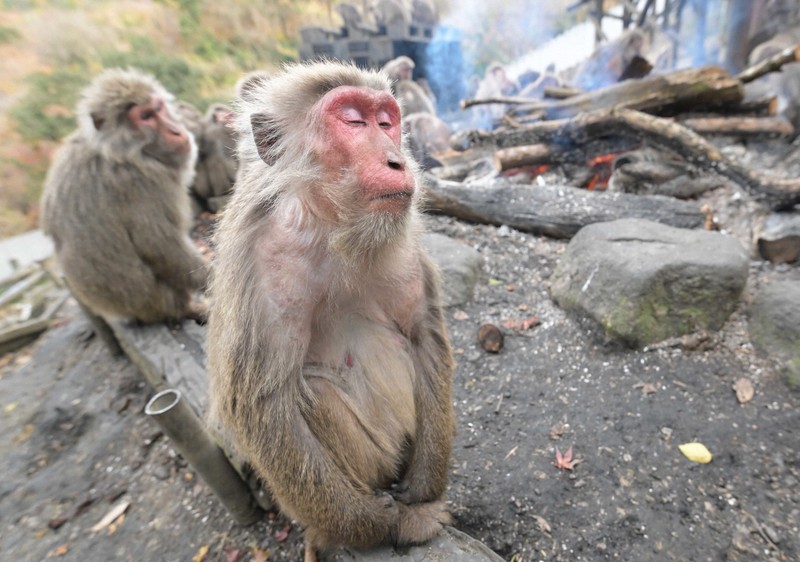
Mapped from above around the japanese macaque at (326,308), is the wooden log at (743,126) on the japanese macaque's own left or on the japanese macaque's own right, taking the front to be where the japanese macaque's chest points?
on the japanese macaque's own left

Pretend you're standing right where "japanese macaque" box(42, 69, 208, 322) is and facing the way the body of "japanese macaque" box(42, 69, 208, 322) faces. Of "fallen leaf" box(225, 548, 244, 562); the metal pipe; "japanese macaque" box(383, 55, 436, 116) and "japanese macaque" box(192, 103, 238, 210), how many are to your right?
2

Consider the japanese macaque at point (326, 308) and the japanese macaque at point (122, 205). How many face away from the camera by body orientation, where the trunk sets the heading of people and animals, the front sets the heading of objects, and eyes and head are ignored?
0

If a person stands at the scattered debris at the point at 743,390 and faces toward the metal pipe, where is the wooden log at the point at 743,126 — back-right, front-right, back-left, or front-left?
back-right

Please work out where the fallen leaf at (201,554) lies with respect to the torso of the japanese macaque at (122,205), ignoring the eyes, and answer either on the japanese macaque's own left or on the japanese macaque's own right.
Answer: on the japanese macaque's own right

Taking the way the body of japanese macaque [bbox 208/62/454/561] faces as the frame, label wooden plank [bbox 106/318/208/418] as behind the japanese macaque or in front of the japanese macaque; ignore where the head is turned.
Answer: behind

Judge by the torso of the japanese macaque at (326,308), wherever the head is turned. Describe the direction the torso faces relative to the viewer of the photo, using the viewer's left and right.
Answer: facing the viewer and to the right of the viewer

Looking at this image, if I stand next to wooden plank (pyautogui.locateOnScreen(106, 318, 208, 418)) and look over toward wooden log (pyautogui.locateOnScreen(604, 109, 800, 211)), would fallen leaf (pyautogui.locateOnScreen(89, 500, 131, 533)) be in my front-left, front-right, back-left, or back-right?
back-right

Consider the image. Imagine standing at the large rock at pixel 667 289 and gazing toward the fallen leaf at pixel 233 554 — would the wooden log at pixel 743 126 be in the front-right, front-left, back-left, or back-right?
back-right

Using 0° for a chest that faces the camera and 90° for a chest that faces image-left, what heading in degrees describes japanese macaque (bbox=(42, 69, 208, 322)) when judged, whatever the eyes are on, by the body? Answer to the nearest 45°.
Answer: approximately 270°

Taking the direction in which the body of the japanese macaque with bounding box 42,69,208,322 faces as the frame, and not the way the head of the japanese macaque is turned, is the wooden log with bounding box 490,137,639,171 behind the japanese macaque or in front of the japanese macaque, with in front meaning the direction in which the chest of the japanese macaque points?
in front

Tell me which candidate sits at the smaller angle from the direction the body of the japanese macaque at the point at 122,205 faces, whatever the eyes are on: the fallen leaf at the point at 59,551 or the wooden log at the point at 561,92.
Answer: the wooden log

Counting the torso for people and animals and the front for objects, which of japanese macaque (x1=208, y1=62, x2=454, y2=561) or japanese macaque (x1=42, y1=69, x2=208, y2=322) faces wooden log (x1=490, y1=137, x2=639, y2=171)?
japanese macaque (x1=42, y1=69, x2=208, y2=322)

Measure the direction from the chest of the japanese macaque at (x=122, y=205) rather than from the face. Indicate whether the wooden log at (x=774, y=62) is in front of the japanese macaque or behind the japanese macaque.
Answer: in front

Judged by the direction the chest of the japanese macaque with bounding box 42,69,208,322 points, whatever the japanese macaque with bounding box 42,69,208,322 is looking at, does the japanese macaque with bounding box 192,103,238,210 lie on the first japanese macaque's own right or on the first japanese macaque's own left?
on the first japanese macaque's own left

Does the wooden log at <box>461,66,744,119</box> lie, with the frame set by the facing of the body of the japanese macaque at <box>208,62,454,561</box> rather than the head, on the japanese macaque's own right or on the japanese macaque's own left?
on the japanese macaque's own left
